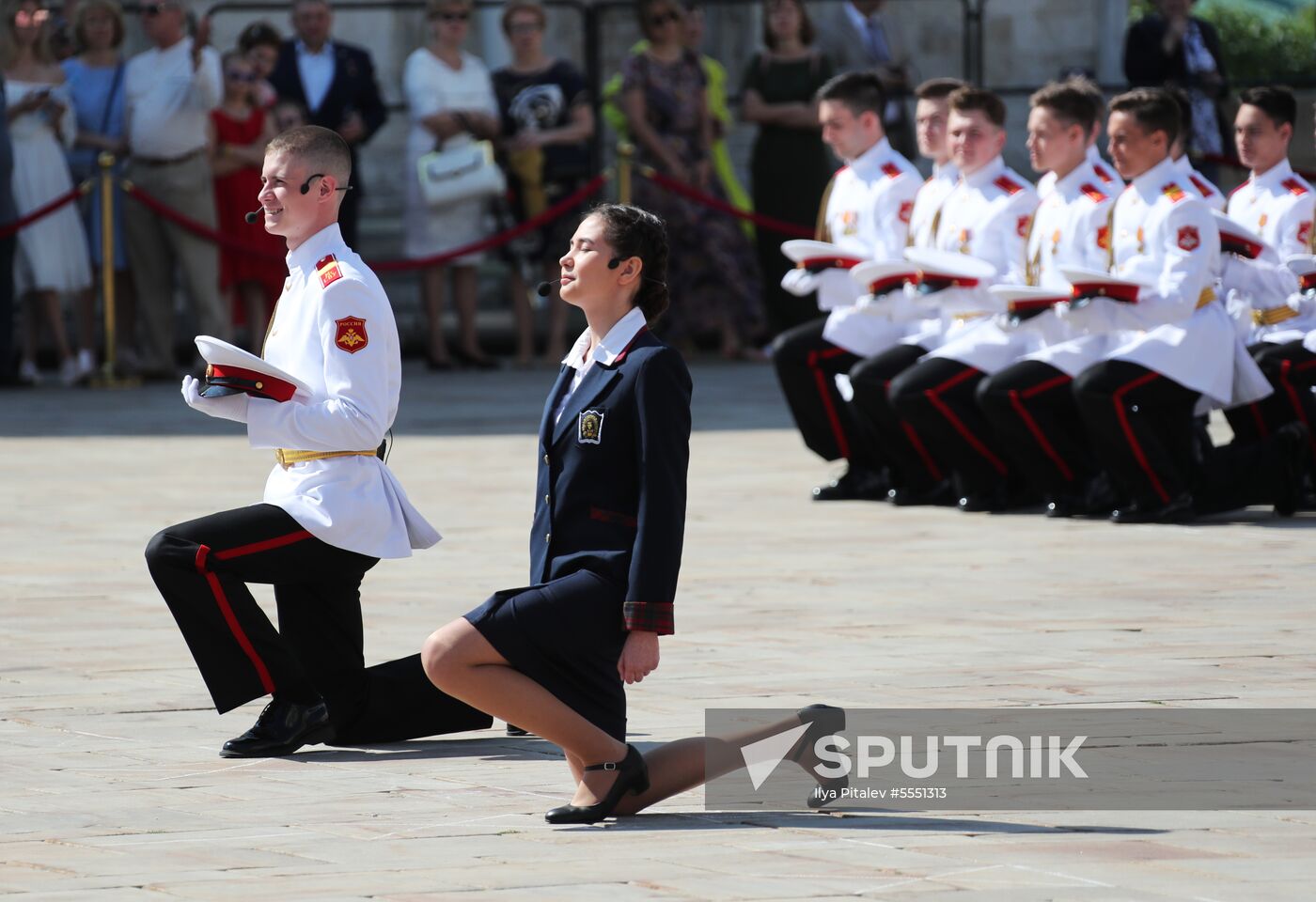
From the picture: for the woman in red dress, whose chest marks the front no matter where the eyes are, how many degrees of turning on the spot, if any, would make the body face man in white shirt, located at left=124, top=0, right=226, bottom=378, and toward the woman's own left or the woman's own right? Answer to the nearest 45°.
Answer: approximately 90° to the woman's own right

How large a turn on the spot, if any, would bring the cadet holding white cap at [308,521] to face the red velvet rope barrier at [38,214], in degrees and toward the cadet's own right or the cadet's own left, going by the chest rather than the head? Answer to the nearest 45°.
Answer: approximately 90° to the cadet's own right

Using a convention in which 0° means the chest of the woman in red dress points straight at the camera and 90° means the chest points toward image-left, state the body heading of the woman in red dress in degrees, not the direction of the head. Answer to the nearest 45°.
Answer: approximately 0°

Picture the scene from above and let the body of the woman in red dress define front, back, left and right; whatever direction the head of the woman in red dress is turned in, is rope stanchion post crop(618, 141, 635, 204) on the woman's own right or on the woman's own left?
on the woman's own left

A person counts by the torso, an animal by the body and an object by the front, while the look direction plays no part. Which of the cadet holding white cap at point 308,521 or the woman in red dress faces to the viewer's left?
the cadet holding white cap

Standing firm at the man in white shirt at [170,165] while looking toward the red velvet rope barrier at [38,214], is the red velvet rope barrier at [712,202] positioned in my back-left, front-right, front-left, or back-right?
back-left

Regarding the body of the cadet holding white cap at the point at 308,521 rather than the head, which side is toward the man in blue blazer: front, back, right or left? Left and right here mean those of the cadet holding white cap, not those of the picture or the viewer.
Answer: right

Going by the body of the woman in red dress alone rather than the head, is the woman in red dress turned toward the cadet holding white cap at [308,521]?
yes

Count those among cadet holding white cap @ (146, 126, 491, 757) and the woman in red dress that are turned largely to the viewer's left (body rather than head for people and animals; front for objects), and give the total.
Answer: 1

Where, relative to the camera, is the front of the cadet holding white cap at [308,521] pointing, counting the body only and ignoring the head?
to the viewer's left

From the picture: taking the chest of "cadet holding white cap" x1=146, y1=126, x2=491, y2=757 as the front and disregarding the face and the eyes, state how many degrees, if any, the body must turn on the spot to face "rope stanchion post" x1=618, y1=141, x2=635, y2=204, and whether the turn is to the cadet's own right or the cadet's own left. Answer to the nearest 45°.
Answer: approximately 90° to the cadet's own right

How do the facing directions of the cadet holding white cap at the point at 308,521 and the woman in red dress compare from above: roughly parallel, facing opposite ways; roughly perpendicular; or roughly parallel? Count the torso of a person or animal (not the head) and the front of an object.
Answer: roughly perpendicular
